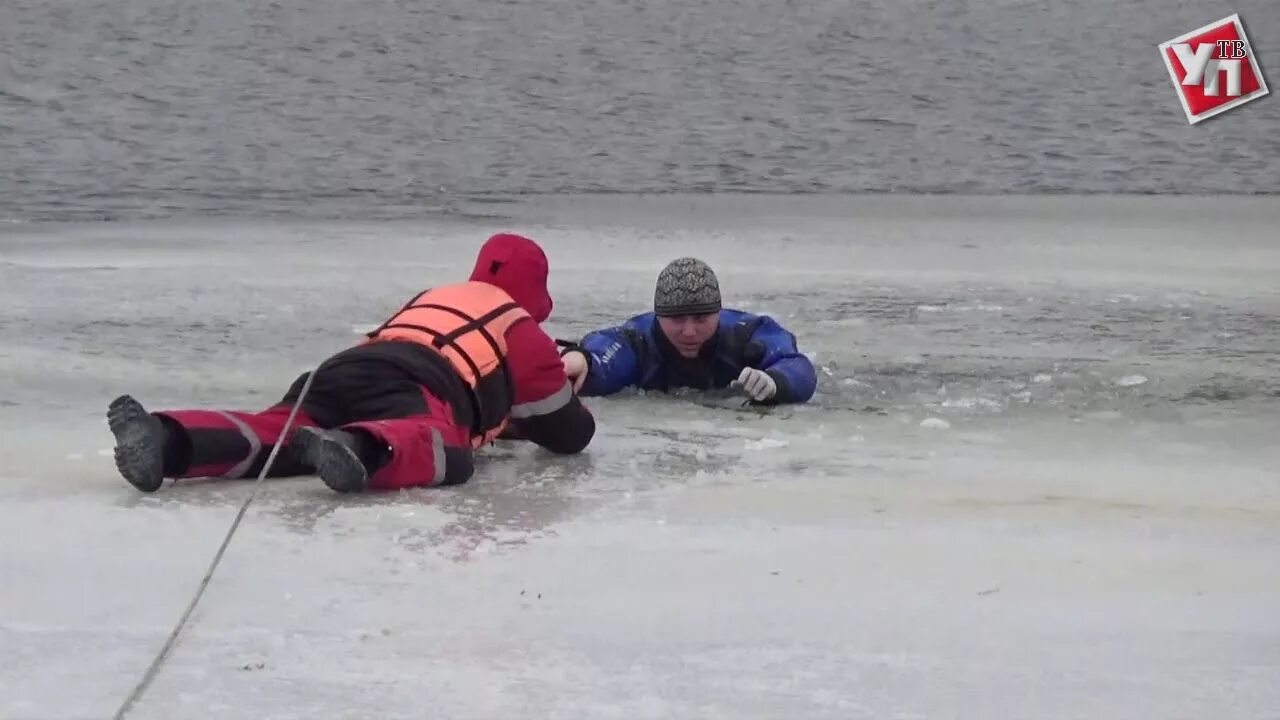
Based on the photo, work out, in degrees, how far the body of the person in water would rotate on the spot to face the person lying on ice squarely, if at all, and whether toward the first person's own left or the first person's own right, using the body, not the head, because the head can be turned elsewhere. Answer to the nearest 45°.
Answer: approximately 45° to the first person's own right

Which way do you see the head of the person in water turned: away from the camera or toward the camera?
toward the camera

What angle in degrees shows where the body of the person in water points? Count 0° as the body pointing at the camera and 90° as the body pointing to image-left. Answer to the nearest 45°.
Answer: approximately 0°
